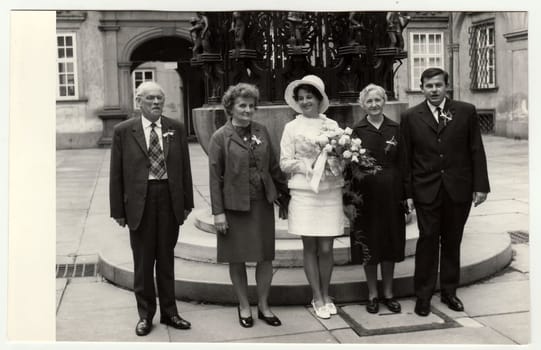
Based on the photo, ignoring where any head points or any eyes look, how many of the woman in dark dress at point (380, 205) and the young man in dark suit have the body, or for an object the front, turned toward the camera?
2

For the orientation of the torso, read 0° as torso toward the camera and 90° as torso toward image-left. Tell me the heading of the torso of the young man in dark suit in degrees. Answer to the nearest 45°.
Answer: approximately 0°

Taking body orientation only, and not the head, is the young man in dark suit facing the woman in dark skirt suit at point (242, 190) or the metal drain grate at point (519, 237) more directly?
the woman in dark skirt suit

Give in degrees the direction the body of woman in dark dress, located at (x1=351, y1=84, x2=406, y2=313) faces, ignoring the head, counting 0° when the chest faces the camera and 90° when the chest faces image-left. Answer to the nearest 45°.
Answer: approximately 0°

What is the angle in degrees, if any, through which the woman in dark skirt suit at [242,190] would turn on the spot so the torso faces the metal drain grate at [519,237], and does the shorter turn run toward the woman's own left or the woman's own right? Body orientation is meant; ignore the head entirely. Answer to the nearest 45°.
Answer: approximately 90° to the woman's own left

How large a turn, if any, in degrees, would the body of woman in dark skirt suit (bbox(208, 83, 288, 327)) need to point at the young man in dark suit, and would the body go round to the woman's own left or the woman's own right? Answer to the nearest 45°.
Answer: approximately 45° to the woman's own left

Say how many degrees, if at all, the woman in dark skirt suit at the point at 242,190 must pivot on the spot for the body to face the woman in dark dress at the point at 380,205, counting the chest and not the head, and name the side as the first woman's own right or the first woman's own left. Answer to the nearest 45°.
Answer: approximately 45° to the first woman's own left

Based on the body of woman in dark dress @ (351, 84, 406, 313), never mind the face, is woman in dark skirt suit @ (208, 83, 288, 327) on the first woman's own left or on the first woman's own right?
on the first woman's own right
